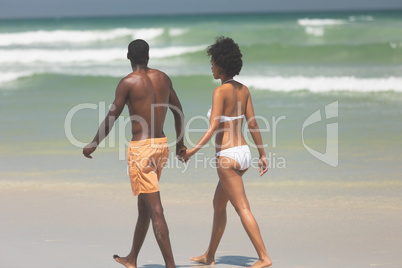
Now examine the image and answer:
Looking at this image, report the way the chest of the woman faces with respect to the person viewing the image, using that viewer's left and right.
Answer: facing away from the viewer and to the left of the viewer

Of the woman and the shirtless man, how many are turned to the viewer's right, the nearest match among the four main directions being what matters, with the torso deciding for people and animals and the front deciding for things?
0

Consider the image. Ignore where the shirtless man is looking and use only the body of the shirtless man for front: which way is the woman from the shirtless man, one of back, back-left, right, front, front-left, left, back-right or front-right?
back-right

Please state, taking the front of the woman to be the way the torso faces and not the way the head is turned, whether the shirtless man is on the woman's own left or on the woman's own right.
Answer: on the woman's own left

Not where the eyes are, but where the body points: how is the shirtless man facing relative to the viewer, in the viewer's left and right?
facing away from the viewer and to the left of the viewer

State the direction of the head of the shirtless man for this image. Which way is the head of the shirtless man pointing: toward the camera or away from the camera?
away from the camera
